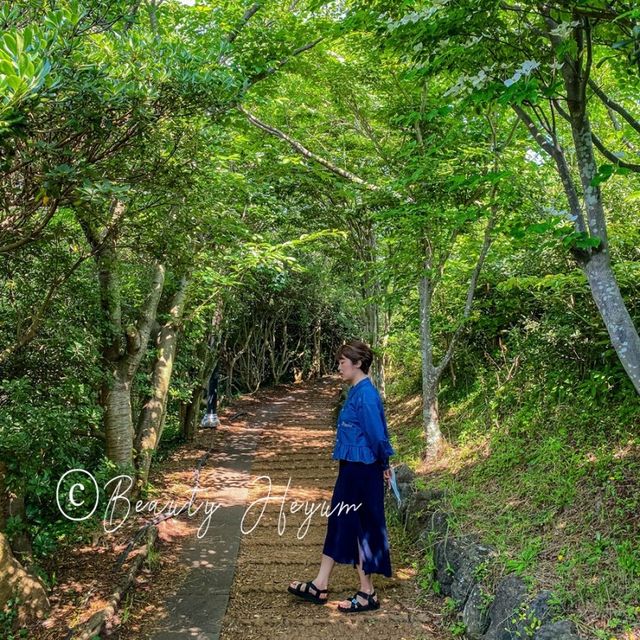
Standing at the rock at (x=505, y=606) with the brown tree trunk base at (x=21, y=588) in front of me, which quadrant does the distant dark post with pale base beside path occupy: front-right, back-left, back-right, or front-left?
front-right

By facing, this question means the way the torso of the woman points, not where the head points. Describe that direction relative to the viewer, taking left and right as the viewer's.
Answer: facing to the left of the viewer

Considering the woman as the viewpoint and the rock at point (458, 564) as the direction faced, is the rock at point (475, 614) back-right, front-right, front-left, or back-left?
front-right

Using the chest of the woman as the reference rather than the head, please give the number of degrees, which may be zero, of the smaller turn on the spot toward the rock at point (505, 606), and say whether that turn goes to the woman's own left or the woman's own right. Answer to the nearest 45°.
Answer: approximately 135° to the woman's own left

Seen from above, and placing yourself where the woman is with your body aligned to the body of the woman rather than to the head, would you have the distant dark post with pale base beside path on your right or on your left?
on your right

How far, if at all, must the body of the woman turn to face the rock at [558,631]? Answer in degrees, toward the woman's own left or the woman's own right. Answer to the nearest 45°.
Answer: approximately 135° to the woman's own left

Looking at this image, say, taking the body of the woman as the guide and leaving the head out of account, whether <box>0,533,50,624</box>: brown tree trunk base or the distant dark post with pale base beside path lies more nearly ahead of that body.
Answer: the brown tree trunk base

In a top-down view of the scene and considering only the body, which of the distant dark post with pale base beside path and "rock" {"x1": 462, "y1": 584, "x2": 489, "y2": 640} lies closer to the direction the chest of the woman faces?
the distant dark post with pale base beside path

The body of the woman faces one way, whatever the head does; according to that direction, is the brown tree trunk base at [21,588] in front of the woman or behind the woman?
in front

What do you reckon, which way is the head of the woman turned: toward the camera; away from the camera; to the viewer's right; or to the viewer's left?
to the viewer's left
